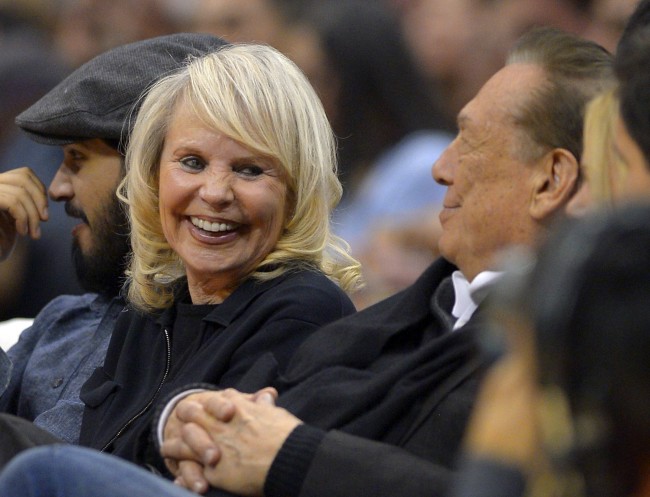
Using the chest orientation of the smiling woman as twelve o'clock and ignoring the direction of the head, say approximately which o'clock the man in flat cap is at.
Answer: The man in flat cap is roughly at 3 o'clock from the smiling woman.

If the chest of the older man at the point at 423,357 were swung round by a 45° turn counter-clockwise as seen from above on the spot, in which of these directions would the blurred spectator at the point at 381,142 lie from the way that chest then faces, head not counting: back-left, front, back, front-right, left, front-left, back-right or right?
back-right

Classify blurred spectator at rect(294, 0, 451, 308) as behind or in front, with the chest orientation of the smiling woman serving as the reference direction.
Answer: behind

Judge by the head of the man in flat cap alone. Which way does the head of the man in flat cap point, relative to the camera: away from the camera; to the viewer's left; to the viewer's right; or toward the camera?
to the viewer's left

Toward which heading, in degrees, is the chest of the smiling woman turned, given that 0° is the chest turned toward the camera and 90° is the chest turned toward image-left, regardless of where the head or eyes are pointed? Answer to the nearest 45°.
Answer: approximately 45°

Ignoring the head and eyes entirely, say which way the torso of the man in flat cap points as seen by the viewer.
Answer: to the viewer's left

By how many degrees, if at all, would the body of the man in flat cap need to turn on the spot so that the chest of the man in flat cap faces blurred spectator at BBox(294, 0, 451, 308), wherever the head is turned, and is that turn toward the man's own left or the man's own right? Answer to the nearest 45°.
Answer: approximately 135° to the man's own right

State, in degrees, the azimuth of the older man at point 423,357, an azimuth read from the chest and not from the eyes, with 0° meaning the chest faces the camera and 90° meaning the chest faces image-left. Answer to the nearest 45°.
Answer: approximately 90°

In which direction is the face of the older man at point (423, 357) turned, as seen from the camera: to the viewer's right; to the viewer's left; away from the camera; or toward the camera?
to the viewer's left

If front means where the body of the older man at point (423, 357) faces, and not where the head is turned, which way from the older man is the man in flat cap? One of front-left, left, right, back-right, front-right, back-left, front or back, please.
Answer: front-right

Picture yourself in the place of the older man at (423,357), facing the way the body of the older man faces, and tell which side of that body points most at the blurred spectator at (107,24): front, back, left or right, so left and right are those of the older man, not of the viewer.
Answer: right

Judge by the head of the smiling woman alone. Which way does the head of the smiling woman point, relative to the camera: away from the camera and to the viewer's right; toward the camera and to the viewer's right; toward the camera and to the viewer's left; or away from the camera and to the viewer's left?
toward the camera and to the viewer's right
